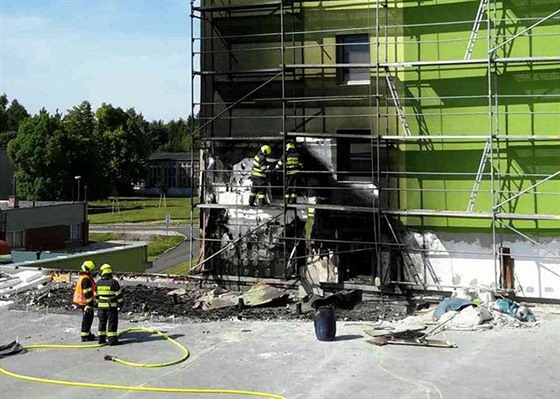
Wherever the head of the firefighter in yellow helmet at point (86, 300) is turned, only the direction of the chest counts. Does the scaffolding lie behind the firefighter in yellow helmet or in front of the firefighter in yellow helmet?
in front

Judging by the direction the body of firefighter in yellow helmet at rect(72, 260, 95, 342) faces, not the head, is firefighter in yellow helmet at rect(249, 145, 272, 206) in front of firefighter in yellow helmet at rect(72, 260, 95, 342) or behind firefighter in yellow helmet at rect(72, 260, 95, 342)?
in front

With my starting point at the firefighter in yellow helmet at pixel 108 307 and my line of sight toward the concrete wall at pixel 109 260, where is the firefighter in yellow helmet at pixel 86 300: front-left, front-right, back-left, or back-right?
front-left

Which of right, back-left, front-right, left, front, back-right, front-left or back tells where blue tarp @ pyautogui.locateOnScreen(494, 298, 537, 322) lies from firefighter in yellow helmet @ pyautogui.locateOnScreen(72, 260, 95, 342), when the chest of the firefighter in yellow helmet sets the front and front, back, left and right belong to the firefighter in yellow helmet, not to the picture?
front

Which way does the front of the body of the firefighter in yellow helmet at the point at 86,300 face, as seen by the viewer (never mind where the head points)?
to the viewer's right

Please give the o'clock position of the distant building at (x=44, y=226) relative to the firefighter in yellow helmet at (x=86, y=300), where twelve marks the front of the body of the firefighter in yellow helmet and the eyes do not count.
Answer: The distant building is roughly at 9 o'clock from the firefighter in yellow helmet.

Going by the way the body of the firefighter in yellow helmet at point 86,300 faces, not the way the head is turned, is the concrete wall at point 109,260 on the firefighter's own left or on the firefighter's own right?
on the firefighter's own left

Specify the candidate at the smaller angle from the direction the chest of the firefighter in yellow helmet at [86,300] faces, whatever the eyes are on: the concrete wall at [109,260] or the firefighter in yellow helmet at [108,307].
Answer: the firefighter in yellow helmet

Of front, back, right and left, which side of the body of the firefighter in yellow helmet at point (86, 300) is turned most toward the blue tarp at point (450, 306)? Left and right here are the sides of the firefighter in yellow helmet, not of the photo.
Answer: front

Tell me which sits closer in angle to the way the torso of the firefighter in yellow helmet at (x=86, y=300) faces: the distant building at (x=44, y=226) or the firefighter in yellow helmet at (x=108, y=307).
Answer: the firefighter in yellow helmet

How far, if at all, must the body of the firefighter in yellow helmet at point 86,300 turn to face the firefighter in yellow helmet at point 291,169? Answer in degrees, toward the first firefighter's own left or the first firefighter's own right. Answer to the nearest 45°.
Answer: approximately 45° to the first firefighter's own left

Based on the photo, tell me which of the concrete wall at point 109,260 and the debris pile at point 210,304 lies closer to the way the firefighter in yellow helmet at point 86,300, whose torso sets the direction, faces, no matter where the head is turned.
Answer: the debris pile
